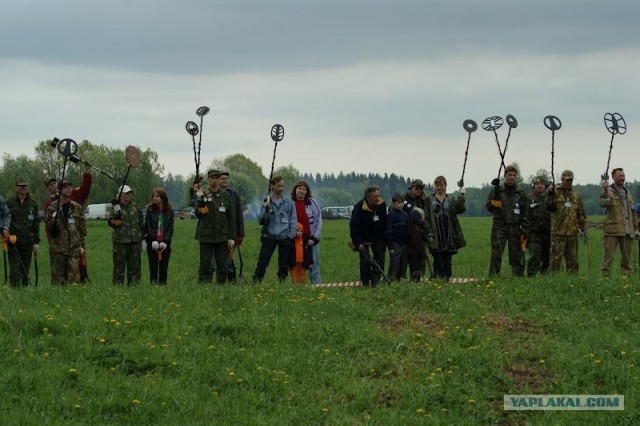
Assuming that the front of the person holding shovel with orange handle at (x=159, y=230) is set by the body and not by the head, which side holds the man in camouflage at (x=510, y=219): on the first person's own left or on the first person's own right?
on the first person's own left

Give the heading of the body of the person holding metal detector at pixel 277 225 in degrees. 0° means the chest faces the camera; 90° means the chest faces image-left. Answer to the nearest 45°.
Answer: approximately 0°

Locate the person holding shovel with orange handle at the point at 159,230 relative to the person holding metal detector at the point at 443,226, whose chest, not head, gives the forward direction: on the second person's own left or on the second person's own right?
on the second person's own right

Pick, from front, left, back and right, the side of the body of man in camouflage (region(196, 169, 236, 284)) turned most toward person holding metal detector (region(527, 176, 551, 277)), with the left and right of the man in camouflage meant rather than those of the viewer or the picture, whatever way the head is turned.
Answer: left

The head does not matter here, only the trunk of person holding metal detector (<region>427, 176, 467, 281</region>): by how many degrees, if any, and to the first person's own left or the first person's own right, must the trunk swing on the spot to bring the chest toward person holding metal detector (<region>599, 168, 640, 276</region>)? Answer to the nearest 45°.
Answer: approximately 90° to the first person's own left

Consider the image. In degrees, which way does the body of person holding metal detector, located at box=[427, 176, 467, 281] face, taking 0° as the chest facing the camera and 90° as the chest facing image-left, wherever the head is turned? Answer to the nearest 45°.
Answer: approximately 0°

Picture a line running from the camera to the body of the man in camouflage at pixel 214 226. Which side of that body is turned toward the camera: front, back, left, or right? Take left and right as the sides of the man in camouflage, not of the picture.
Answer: front

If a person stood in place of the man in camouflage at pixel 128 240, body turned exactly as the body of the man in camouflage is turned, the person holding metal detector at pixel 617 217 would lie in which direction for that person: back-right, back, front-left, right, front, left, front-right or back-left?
left

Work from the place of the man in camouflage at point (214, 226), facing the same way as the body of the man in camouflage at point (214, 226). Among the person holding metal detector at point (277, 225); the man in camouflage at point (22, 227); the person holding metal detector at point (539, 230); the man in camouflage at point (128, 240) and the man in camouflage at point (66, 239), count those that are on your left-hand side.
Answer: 2

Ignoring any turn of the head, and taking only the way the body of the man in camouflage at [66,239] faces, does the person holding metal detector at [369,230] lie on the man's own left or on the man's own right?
on the man's own left
